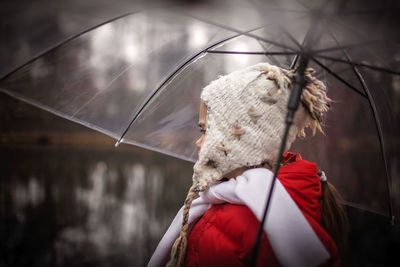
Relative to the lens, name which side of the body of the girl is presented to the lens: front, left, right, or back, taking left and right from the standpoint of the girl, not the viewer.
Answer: left

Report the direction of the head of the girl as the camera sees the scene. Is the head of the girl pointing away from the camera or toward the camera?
away from the camera
